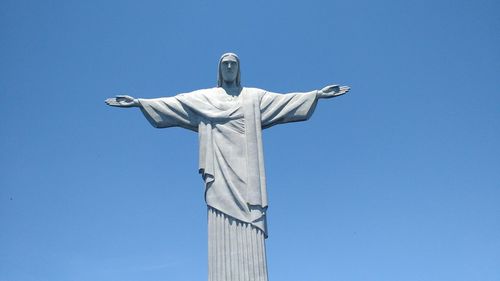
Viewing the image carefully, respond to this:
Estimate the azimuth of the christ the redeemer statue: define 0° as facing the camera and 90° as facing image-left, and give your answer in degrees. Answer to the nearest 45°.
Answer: approximately 0°
